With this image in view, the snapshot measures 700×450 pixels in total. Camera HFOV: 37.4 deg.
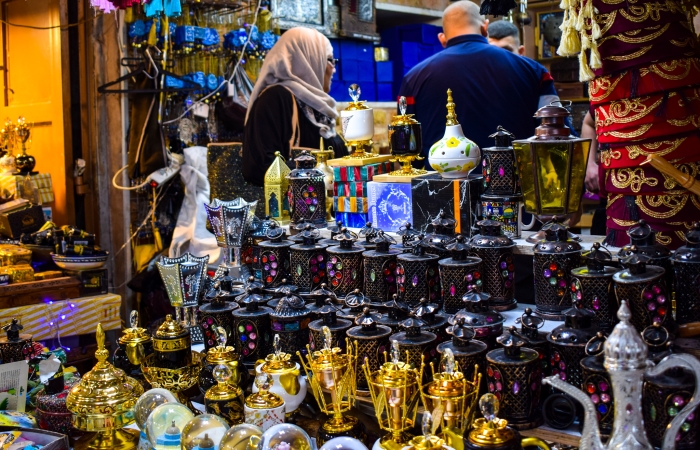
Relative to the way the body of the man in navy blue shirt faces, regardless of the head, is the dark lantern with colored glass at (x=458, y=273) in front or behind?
behind

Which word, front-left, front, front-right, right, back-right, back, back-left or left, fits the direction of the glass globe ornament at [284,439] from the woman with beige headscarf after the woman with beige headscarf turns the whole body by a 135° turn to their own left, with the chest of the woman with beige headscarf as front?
back-left

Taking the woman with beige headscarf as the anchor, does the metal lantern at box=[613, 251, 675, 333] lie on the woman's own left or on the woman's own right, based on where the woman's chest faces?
on the woman's own right

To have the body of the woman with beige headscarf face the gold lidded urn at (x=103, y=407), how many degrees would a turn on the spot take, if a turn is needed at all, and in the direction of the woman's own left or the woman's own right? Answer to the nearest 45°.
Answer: approximately 90° to the woman's own right

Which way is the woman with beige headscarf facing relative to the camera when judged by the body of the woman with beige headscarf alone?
to the viewer's right

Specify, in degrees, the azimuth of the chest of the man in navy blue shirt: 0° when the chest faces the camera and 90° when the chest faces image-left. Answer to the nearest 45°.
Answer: approximately 180°

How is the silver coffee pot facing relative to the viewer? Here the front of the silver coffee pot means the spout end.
to the viewer's left

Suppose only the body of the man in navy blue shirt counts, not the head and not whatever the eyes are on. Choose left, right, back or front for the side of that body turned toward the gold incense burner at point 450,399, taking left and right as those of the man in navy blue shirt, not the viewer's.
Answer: back

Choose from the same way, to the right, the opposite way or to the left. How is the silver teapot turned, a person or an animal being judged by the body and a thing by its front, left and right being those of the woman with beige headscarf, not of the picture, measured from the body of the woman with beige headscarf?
the opposite way

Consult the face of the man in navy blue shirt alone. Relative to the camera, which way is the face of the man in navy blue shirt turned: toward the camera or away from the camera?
away from the camera

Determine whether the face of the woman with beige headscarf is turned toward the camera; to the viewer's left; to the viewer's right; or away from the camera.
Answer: to the viewer's right
